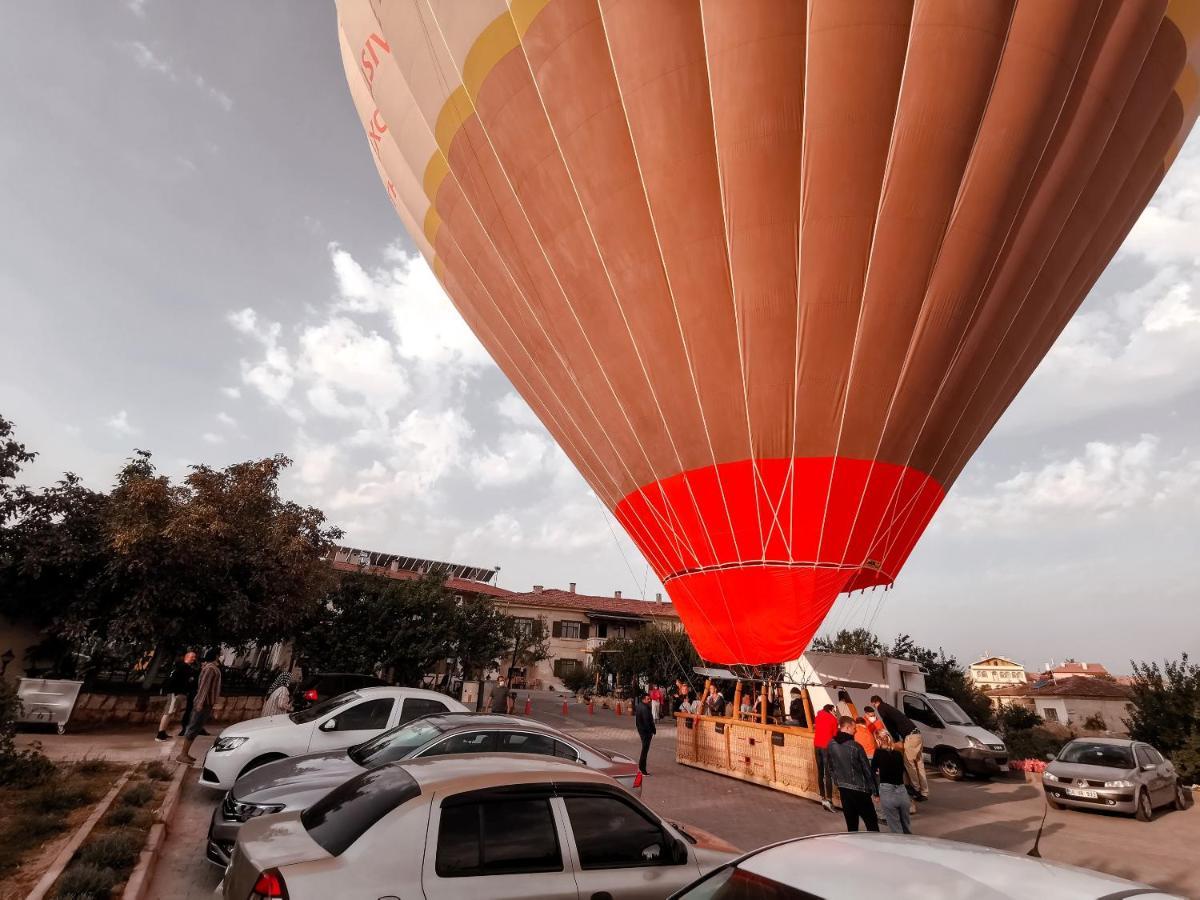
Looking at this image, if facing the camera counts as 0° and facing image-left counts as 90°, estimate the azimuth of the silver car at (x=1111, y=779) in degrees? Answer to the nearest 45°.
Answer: approximately 45°

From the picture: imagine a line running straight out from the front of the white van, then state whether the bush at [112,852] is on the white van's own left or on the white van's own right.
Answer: on the white van's own right

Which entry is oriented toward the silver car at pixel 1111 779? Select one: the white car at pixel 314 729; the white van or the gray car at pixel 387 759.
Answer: the white van

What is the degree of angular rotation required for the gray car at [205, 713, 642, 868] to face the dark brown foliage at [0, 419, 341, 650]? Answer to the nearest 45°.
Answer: approximately 90° to its right

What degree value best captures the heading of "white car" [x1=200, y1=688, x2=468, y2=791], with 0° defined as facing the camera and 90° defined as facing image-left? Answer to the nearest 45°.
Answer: approximately 45°

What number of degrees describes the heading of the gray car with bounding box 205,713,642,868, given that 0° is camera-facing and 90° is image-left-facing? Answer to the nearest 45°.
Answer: approximately 45°

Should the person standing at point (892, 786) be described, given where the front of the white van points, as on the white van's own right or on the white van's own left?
on the white van's own right
